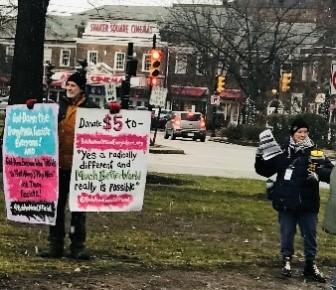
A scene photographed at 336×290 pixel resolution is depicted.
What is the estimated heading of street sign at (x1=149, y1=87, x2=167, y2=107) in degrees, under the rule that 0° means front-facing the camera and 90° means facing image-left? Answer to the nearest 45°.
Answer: approximately 0°

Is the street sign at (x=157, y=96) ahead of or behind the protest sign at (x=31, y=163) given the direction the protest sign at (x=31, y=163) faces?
behind

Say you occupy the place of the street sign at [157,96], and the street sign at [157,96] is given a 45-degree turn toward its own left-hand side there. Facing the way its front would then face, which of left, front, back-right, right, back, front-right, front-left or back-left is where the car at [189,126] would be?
back-left

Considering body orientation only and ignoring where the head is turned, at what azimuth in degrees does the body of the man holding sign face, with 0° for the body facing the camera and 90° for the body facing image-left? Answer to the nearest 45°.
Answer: approximately 45°

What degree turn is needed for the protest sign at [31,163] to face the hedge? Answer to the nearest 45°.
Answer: approximately 135° to its left

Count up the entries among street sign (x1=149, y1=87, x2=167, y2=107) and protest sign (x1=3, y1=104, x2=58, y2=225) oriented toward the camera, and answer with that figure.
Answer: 2

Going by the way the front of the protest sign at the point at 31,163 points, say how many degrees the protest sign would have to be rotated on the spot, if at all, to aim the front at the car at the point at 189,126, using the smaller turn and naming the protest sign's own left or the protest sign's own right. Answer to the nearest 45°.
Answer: approximately 180°

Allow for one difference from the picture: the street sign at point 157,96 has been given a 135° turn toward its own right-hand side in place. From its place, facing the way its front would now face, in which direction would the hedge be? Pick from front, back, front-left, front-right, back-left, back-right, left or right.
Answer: right
